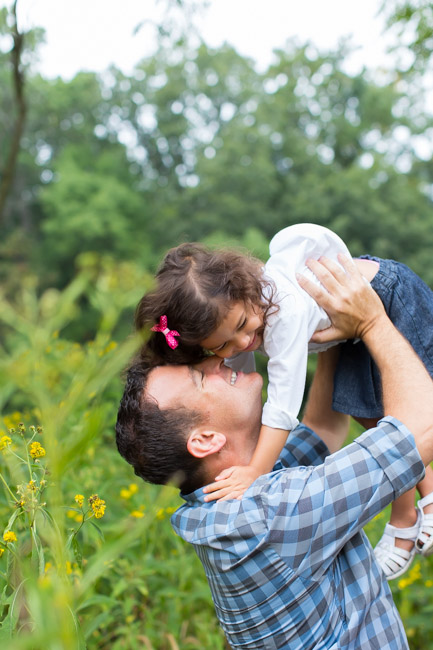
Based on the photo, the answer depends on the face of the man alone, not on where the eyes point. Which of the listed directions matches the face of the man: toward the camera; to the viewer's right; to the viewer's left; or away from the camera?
to the viewer's right

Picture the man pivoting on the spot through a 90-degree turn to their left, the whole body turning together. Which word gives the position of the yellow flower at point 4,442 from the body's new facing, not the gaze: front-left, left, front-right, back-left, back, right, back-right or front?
back-left

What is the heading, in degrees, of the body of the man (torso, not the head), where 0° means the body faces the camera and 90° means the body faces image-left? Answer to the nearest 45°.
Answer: approximately 270°
